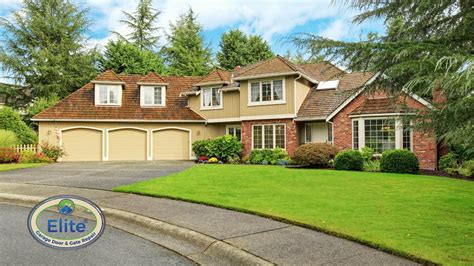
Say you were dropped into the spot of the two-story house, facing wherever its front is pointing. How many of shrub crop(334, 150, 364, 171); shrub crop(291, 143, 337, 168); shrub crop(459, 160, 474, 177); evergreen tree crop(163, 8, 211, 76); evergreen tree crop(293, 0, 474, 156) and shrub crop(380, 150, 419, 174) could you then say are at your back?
1

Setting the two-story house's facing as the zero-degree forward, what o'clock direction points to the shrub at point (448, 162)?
The shrub is roughly at 10 o'clock from the two-story house.

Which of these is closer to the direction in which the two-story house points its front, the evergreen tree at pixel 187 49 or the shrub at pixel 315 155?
the shrub

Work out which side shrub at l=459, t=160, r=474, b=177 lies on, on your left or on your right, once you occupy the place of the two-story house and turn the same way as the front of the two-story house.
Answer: on your left

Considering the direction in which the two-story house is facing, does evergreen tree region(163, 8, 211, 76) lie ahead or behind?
behind

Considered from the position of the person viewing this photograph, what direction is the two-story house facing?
facing the viewer

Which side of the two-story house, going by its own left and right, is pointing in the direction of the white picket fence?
right

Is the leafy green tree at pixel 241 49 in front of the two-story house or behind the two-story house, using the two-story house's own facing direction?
behind

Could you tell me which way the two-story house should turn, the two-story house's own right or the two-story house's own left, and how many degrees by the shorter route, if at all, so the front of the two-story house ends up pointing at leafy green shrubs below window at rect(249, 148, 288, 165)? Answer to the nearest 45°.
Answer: approximately 45° to the two-story house's own left

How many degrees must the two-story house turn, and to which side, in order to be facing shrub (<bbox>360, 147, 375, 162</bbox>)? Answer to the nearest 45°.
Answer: approximately 45° to its left

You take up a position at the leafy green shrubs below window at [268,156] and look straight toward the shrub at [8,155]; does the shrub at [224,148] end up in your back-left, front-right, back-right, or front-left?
front-right

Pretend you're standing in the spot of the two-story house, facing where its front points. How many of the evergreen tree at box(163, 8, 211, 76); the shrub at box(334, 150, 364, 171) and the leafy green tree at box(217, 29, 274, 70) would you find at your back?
2

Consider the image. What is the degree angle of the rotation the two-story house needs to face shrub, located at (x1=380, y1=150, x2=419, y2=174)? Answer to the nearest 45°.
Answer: approximately 45° to its left
